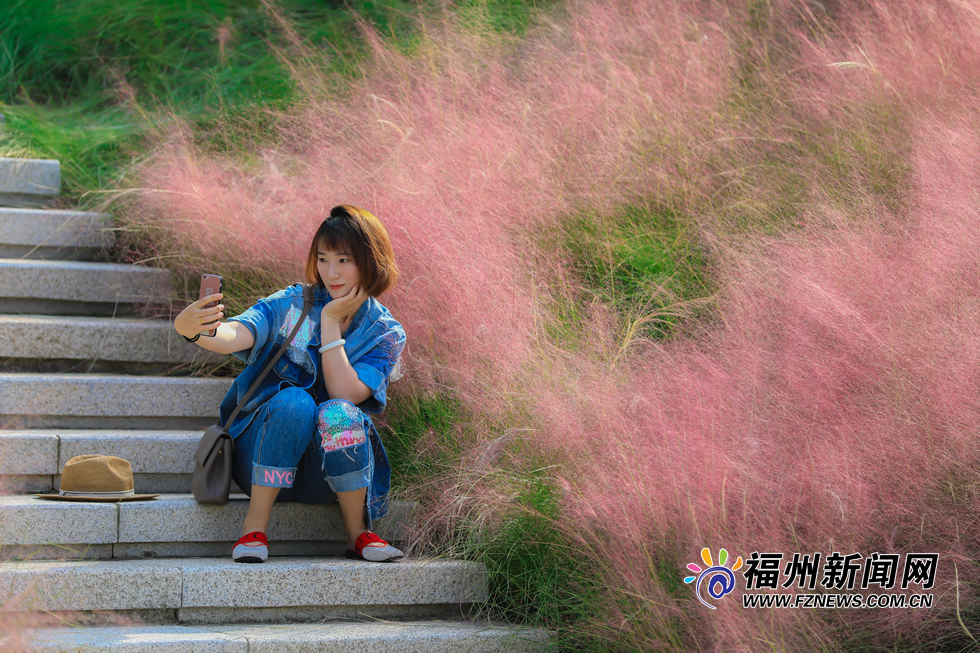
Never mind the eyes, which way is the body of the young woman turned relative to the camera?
toward the camera

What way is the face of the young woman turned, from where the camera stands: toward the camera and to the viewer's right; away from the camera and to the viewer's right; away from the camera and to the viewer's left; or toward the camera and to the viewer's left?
toward the camera and to the viewer's left

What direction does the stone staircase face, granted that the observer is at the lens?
facing the viewer
